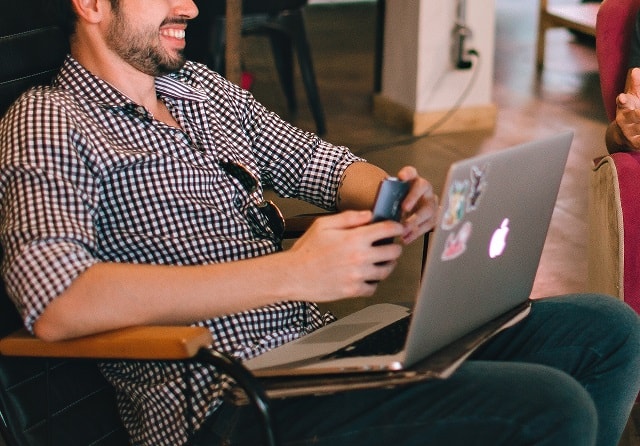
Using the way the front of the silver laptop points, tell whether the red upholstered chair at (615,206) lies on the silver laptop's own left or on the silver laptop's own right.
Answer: on the silver laptop's own right

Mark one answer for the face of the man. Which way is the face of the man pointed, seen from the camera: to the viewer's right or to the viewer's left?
to the viewer's right

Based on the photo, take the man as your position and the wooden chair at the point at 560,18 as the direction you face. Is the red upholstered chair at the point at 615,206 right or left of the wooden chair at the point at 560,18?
right

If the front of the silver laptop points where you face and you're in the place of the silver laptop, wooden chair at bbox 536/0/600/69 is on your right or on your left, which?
on your right

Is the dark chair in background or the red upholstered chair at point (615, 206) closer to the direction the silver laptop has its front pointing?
the dark chair in background

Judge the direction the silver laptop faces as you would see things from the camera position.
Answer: facing away from the viewer and to the left of the viewer

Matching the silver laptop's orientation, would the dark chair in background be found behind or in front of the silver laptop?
in front
